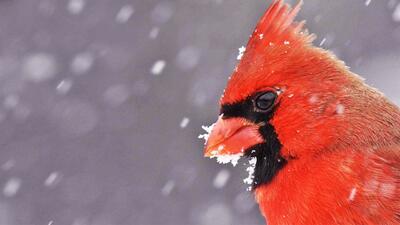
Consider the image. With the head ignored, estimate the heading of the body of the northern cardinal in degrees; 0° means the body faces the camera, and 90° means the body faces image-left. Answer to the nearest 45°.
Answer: approximately 90°
